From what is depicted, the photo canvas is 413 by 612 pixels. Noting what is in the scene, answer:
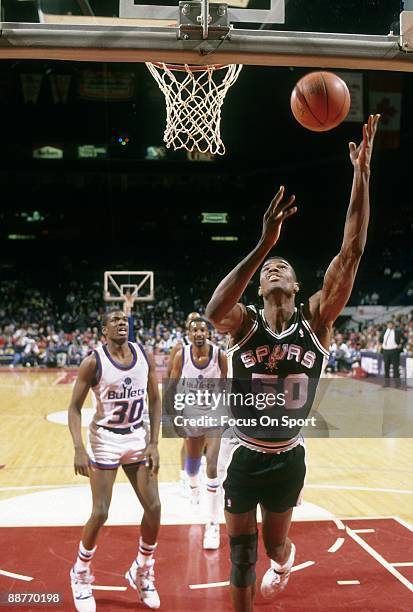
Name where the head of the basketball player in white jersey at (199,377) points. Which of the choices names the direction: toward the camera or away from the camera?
toward the camera

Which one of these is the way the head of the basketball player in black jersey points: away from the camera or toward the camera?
toward the camera

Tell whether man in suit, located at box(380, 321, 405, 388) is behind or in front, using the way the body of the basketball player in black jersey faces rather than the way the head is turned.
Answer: behind

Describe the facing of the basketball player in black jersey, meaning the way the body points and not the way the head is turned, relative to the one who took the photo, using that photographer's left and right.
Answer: facing the viewer

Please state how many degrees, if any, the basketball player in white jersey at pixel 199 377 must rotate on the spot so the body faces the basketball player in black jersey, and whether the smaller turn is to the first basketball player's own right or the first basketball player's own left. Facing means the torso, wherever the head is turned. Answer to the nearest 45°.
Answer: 0° — they already face them

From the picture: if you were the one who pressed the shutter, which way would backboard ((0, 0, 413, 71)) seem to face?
facing away from the viewer

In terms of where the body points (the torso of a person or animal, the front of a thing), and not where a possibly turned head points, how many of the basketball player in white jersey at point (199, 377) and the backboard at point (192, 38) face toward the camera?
1

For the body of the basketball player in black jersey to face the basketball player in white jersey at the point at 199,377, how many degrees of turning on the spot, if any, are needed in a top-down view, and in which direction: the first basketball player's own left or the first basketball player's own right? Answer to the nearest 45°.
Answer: approximately 180°

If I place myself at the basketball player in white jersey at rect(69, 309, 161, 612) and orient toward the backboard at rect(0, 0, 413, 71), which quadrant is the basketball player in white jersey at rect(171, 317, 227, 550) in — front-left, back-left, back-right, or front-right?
back-left

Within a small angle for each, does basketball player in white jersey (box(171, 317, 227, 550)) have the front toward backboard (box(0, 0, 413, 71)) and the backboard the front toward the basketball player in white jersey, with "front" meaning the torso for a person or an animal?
yes

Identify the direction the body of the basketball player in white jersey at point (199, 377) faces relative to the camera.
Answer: toward the camera
